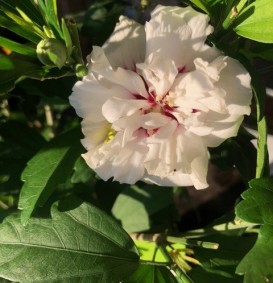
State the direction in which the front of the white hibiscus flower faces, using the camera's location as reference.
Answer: facing the viewer
